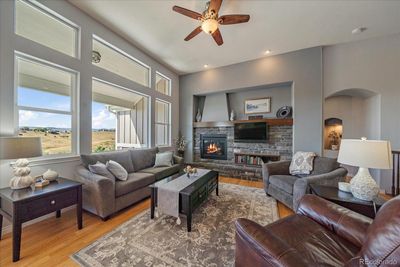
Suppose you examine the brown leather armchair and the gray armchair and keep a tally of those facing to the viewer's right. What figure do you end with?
0

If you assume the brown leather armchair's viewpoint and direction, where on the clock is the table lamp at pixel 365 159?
The table lamp is roughly at 2 o'clock from the brown leather armchair.

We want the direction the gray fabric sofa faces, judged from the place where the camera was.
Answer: facing the viewer and to the right of the viewer

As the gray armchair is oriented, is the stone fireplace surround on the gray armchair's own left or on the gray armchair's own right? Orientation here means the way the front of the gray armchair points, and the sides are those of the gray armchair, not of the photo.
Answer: on the gray armchair's own right

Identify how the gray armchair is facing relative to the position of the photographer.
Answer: facing the viewer and to the left of the viewer

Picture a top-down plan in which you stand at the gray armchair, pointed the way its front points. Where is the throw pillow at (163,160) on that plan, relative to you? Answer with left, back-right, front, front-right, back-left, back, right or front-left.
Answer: front-right

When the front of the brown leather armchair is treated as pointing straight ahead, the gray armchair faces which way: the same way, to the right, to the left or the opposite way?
to the left

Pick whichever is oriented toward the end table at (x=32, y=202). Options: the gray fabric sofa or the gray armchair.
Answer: the gray armchair

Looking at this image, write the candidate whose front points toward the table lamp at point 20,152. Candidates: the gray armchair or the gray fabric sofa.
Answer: the gray armchair

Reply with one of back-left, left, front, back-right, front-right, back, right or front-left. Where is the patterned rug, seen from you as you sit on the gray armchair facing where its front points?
front

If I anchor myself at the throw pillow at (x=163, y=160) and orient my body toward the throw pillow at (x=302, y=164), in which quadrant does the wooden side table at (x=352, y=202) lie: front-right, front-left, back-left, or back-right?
front-right

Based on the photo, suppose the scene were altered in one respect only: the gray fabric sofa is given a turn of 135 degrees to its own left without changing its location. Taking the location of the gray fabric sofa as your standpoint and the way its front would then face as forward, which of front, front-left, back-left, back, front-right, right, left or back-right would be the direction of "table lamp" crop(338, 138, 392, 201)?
back-right

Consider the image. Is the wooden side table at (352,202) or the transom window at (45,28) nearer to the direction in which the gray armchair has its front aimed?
the transom window

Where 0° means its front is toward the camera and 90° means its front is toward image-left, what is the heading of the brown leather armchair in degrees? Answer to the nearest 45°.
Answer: approximately 135°
